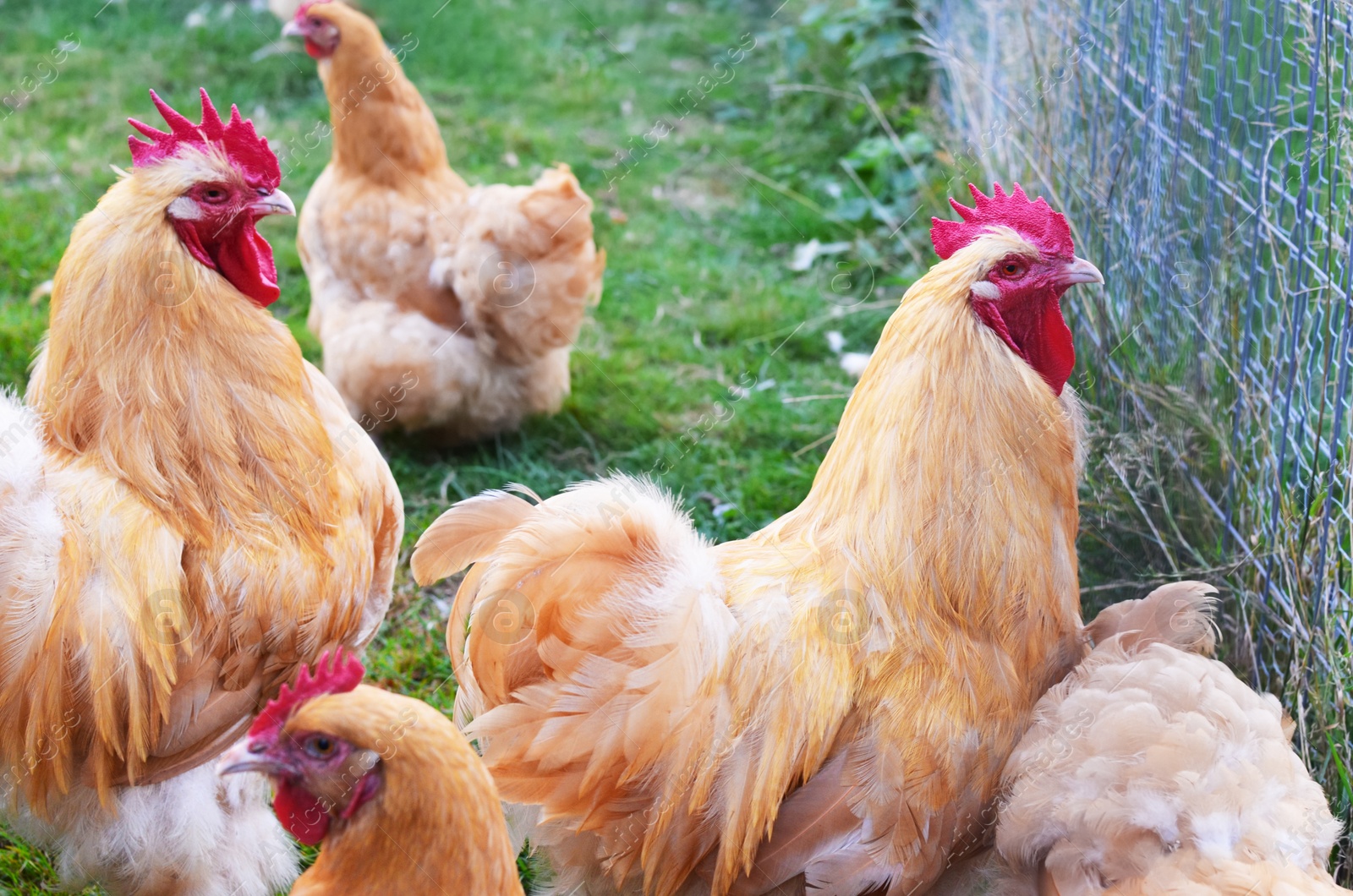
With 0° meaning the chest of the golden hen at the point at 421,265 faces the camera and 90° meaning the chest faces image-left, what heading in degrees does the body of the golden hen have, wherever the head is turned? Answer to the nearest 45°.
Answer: approximately 135°

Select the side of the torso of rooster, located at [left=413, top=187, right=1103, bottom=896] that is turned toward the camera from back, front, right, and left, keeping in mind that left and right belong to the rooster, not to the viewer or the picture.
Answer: right

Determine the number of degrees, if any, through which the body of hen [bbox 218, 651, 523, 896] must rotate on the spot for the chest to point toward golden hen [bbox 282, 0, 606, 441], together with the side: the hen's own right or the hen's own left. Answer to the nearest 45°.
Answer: approximately 90° to the hen's own right

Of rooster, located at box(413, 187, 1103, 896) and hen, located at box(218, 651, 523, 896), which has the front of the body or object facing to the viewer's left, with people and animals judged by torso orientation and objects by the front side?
the hen

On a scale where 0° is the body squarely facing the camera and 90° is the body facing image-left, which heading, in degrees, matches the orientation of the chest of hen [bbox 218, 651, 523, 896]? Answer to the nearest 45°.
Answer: approximately 90°

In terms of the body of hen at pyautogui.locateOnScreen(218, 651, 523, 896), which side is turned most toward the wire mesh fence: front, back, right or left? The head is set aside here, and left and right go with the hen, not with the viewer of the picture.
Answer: back

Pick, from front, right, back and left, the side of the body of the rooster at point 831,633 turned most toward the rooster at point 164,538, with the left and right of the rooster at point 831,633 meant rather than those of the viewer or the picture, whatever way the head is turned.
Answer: back
